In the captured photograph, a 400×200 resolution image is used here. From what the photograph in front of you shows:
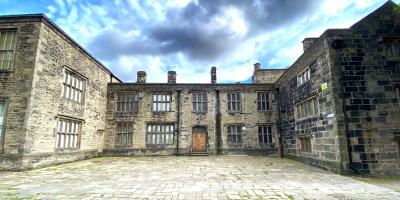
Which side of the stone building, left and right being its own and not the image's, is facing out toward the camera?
front
